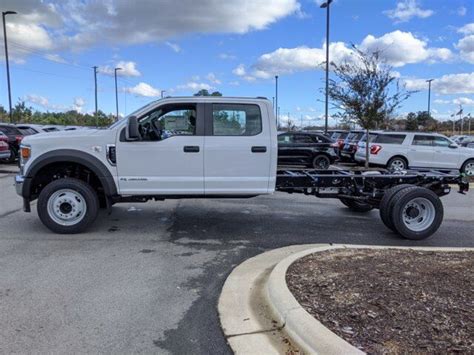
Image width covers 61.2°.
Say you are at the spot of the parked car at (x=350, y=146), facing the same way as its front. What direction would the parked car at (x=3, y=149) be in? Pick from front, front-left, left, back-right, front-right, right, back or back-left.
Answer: back

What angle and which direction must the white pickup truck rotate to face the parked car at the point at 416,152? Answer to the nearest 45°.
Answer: approximately 135° to its right

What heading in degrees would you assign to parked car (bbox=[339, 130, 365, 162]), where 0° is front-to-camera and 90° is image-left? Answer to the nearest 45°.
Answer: approximately 225°

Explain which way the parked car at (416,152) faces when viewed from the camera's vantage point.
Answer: facing to the right of the viewer

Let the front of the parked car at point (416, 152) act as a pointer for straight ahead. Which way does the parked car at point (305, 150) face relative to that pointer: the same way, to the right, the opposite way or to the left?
the opposite way

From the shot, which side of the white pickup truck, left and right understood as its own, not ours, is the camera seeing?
left

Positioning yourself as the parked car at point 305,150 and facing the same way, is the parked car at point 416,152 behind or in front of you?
behind

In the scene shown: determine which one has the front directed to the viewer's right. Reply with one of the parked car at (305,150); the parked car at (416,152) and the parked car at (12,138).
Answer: the parked car at (416,152)

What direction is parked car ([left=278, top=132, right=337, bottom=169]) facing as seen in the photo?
to the viewer's left

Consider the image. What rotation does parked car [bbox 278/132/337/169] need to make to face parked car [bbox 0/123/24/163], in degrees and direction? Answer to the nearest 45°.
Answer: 0° — it already faces it
